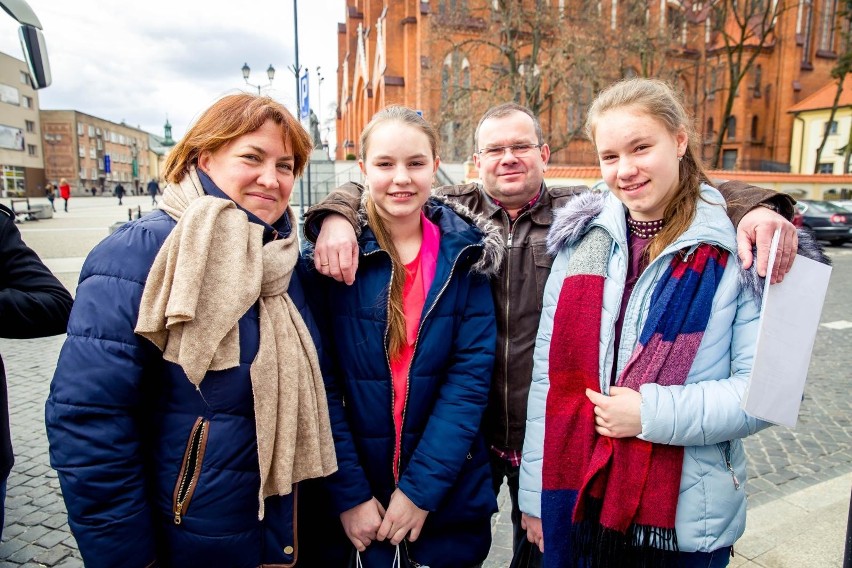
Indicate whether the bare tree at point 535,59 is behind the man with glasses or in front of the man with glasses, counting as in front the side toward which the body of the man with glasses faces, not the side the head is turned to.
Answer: behind

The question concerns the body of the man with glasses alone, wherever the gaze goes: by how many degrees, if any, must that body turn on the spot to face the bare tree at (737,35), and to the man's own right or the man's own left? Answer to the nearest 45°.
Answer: approximately 180°

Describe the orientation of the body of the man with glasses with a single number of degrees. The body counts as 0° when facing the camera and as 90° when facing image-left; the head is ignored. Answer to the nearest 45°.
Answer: approximately 0°

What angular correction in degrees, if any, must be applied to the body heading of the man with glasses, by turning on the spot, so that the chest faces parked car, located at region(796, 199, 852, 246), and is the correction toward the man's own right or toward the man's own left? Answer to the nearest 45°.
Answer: approximately 135° to the man's own left

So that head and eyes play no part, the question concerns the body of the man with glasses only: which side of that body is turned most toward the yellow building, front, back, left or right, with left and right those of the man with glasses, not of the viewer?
back
